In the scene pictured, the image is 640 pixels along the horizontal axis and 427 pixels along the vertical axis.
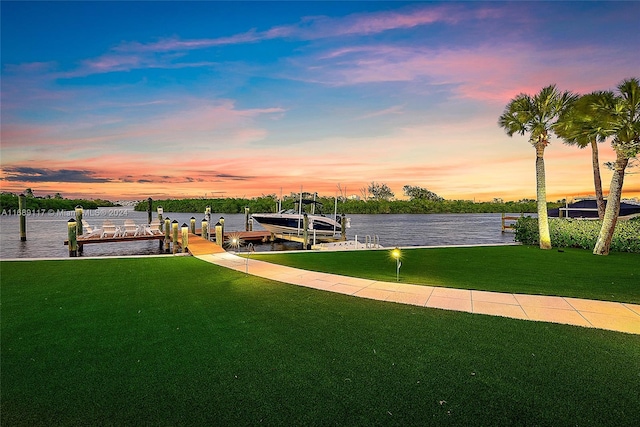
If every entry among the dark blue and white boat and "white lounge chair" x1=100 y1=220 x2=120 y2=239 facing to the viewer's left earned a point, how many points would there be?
1

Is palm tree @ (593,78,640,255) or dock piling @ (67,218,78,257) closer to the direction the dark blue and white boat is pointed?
the dock piling

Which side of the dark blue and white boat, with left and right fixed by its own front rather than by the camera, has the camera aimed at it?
left

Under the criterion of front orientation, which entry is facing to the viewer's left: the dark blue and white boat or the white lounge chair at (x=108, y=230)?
the dark blue and white boat

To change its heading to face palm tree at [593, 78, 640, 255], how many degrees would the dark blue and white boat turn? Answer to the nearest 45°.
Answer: approximately 135° to its left

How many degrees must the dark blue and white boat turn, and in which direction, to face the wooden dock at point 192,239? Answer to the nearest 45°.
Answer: approximately 45° to its left
